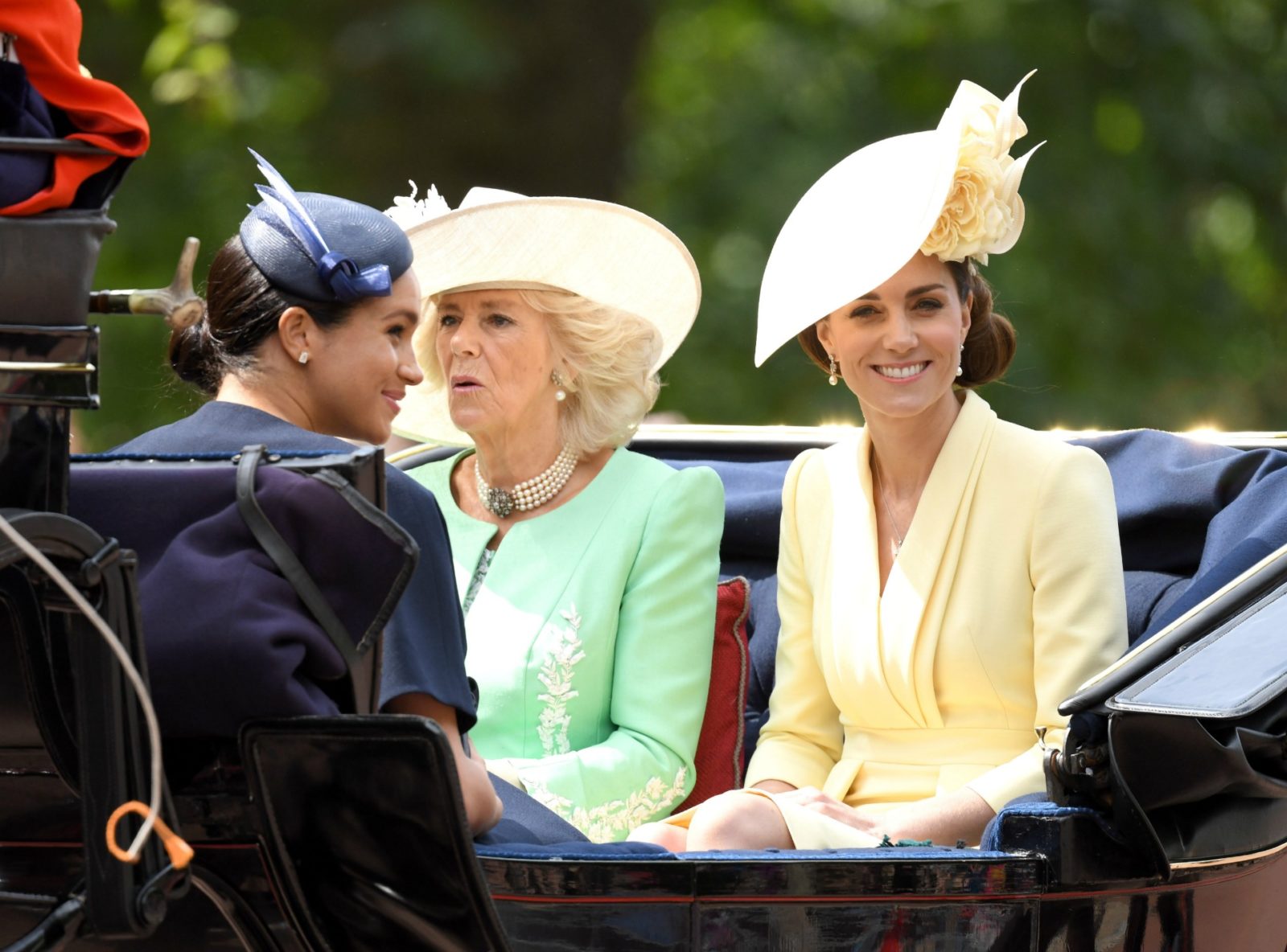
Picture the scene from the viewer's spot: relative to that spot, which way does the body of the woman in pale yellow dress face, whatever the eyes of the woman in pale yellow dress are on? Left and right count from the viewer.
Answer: facing the viewer and to the left of the viewer

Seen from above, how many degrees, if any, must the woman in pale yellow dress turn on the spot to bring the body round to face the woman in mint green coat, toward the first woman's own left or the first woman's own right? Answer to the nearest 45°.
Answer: approximately 90° to the first woman's own right

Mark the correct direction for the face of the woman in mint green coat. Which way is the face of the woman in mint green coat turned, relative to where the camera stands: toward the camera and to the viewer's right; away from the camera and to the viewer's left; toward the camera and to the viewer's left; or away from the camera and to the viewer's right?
toward the camera and to the viewer's left

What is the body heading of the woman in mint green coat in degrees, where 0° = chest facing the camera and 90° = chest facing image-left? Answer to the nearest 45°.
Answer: approximately 45°

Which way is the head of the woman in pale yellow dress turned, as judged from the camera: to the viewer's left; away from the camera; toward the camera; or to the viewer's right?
toward the camera

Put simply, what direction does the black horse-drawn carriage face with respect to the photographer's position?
facing to the left of the viewer
